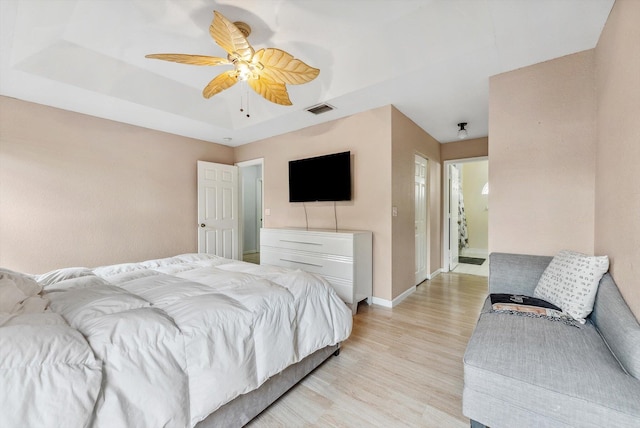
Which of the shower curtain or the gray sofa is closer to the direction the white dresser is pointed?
the gray sofa

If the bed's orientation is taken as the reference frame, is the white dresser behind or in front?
in front

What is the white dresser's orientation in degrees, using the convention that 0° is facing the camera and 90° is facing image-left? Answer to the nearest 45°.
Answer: approximately 45°

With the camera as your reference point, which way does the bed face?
facing away from the viewer and to the right of the viewer

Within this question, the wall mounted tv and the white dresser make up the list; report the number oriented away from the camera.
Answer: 0

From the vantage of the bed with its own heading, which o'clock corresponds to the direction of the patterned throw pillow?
The patterned throw pillow is roughly at 2 o'clock from the bed.

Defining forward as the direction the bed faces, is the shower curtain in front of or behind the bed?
in front

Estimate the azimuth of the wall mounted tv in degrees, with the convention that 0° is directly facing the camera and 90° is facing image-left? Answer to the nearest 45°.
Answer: approximately 45°
